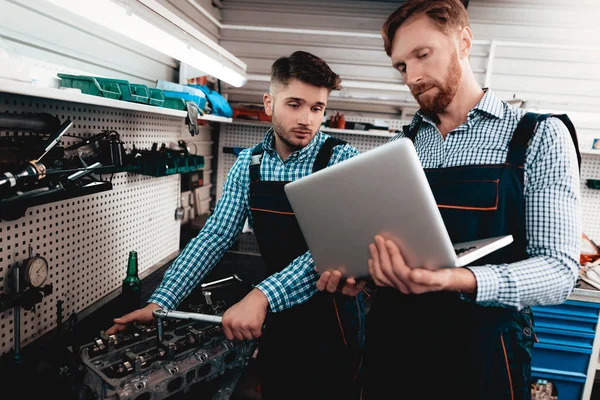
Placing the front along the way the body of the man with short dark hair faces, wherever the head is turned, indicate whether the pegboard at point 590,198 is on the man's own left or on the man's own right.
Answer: on the man's own left

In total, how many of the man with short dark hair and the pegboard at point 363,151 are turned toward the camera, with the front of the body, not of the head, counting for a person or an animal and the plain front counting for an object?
2

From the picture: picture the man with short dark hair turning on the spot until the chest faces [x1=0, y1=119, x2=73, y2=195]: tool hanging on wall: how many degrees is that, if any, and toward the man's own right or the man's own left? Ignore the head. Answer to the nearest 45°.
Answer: approximately 90° to the man's own right

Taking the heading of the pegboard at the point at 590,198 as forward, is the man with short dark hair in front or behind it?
in front

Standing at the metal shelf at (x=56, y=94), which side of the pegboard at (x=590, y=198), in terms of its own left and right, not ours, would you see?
front

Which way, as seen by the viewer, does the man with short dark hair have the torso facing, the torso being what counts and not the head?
toward the camera

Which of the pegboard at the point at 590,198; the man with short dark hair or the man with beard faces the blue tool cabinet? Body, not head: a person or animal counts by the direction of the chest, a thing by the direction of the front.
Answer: the pegboard

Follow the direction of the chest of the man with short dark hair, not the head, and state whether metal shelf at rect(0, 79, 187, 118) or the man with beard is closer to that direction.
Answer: the man with beard

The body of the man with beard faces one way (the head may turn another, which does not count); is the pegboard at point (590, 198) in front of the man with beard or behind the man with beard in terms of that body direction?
behind

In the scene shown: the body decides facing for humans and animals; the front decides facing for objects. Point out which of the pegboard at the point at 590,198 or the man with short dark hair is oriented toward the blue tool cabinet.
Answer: the pegboard

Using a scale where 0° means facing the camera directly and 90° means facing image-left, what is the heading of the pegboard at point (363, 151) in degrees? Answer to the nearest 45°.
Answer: approximately 0°

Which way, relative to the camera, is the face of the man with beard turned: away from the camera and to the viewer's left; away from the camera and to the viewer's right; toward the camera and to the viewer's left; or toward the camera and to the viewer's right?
toward the camera and to the viewer's left

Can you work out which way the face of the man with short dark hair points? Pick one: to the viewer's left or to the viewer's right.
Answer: to the viewer's right

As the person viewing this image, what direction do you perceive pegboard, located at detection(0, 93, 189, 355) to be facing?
facing the viewer and to the right of the viewer
